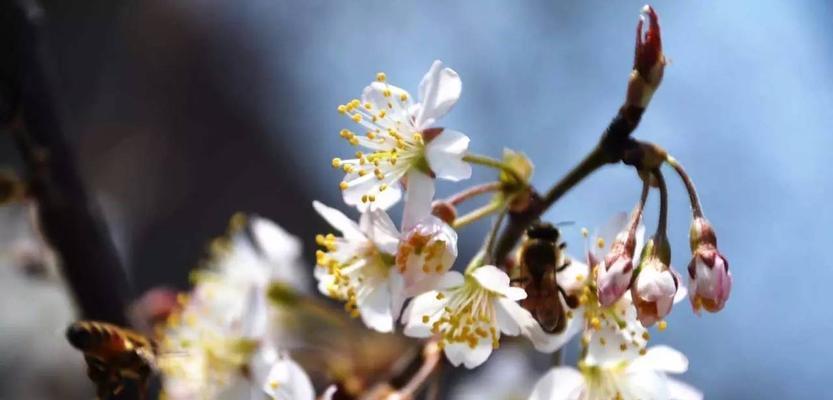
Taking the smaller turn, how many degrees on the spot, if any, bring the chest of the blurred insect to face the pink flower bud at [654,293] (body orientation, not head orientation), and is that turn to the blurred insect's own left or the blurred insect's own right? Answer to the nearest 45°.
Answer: approximately 45° to the blurred insect's own right

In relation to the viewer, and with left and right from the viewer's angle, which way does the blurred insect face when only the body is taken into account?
facing to the right of the viewer
